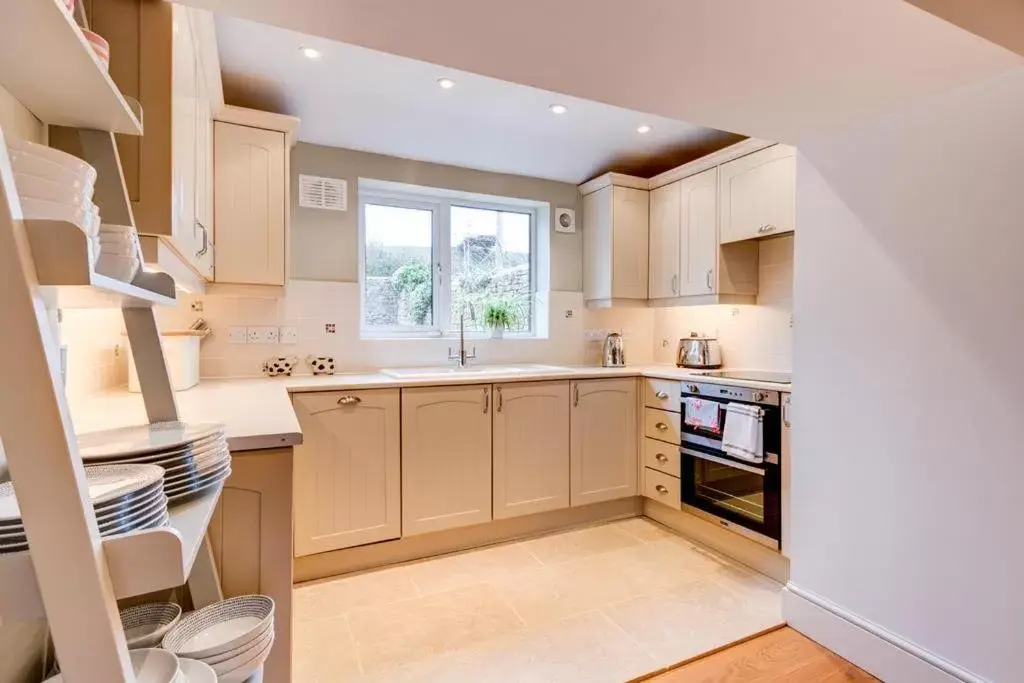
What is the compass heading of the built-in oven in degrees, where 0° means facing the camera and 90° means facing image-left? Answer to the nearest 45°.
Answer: approximately 45°

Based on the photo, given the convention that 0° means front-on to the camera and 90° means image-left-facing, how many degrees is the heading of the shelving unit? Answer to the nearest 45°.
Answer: approximately 270°

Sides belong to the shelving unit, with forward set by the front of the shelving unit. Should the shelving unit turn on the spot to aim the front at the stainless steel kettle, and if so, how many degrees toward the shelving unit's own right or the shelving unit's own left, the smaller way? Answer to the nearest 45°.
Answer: approximately 45° to the shelving unit's own left

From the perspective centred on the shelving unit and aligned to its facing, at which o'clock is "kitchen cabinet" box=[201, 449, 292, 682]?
The kitchen cabinet is roughly at 10 o'clock from the shelving unit.
